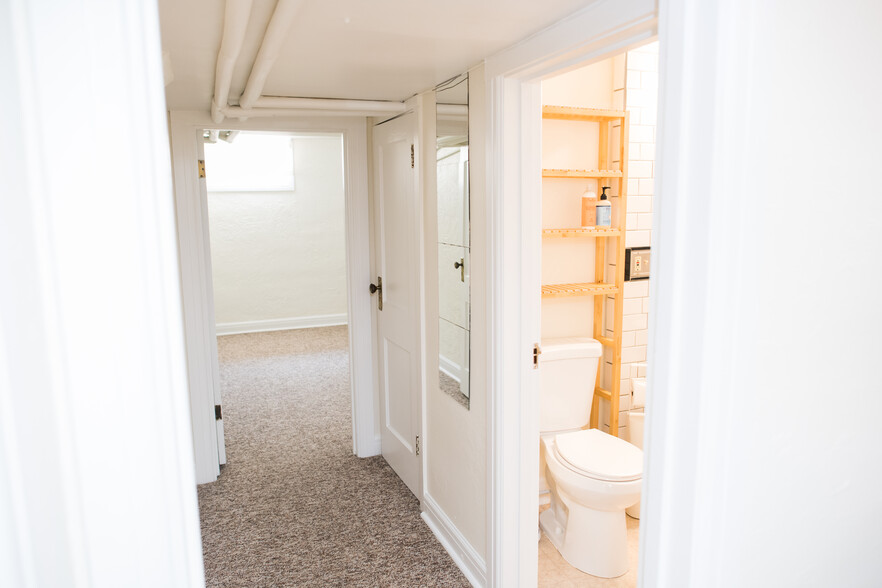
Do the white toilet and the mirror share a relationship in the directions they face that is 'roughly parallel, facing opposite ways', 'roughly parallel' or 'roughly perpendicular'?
roughly perpendicular

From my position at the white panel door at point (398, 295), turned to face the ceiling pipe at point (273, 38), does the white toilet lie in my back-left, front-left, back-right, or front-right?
front-left

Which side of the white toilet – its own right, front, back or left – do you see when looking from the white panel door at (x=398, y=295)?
back

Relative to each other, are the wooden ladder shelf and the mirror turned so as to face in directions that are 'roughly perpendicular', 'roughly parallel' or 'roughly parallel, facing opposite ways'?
roughly perpendicular

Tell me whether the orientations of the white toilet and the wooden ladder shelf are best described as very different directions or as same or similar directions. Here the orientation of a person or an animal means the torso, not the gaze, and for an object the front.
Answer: same or similar directions

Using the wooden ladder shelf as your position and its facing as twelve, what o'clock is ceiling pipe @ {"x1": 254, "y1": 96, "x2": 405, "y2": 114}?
The ceiling pipe is roughly at 4 o'clock from the wooden ladder shelf.

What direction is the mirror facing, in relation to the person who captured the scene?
facing the viewer and to the left of the viewer

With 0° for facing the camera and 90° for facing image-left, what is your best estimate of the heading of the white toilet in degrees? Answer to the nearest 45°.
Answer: approximately 315°

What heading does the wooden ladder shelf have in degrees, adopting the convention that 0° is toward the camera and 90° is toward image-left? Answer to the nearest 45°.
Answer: approximately 315°

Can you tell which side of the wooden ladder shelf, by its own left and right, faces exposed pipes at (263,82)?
right

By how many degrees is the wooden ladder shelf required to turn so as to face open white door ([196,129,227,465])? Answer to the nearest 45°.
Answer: approximately 135° to its right

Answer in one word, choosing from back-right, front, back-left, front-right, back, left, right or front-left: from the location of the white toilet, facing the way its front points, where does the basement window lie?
back

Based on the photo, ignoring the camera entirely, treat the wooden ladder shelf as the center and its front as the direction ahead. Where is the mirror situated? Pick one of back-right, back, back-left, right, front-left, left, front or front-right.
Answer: right

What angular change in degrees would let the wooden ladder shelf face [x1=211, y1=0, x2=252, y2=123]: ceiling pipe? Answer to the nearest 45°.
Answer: approximately 90° to its right
